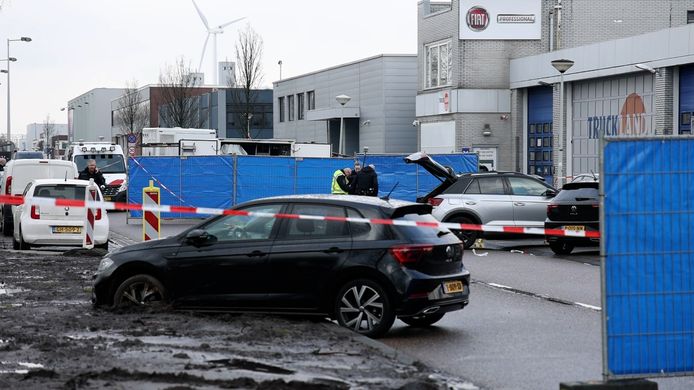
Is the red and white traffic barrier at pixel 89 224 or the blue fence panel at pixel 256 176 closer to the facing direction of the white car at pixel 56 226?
the blue fence panel

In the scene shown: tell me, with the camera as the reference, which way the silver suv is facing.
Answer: facing to the right of the viewer

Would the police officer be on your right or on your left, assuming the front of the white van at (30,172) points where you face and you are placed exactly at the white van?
on your right

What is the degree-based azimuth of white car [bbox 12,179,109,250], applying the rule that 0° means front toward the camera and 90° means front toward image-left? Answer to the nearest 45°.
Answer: approximately 180°

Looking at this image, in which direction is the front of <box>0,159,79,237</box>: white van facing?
away from the camera

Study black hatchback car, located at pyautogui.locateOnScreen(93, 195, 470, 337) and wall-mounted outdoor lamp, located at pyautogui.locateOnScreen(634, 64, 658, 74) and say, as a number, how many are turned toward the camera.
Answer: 0

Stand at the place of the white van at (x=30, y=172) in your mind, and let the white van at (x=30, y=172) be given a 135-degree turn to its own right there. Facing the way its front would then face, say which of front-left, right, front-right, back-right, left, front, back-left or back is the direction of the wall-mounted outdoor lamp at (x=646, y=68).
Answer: front-left

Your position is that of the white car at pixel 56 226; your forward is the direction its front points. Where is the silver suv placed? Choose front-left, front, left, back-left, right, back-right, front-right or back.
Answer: right

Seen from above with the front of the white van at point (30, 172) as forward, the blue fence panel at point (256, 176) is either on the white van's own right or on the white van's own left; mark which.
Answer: on the white van's own right

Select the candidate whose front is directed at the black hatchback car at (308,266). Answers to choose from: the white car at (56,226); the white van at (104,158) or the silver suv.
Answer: the white van

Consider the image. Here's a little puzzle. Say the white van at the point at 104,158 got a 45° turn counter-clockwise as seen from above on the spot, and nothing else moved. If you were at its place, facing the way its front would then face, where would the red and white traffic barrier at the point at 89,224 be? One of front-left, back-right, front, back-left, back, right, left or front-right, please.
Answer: front-right

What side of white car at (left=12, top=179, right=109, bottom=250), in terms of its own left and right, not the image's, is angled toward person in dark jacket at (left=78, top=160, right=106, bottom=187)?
front

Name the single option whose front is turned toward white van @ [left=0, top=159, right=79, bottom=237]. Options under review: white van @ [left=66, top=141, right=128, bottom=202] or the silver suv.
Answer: white van @ [left=66, top=141, right=128, bottom=202]
